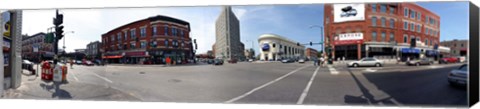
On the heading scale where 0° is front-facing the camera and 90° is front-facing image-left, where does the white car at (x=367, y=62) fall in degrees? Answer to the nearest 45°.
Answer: approximately 90°
